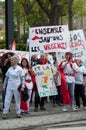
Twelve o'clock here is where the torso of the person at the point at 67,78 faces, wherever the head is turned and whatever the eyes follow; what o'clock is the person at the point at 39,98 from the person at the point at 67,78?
the person at the point at 39,98 is roughly at 3 o'clock from the person at the point at 67,78.

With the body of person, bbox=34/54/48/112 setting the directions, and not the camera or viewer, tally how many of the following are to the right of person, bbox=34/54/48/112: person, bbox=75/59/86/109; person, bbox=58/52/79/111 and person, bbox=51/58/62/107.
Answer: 0

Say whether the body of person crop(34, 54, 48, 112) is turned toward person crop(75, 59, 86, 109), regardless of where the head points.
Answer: no

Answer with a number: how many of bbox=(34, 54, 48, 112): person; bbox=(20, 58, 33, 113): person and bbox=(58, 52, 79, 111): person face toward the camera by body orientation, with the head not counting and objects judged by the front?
3

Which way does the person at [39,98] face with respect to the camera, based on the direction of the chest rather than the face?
toward the camera

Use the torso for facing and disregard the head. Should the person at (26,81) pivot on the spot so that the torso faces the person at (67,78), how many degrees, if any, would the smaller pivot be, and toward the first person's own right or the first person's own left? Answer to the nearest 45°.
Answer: approximately 90° to the first person's own left

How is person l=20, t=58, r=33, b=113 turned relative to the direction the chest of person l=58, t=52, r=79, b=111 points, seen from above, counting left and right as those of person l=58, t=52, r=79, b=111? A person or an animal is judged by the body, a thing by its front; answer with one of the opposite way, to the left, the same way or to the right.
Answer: the same way

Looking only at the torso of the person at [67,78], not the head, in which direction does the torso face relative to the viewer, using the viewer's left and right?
facing the viewer

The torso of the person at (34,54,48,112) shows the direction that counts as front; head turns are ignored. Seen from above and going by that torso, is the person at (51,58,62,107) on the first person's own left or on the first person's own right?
on the first person's own left

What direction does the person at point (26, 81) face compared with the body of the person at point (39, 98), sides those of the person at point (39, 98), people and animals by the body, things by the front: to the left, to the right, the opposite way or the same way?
the same way

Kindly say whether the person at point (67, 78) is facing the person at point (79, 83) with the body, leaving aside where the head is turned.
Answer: no

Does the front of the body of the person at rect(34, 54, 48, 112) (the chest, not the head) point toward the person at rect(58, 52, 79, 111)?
no

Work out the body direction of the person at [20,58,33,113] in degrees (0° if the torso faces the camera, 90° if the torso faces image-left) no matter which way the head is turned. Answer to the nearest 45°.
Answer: approximately 0°
